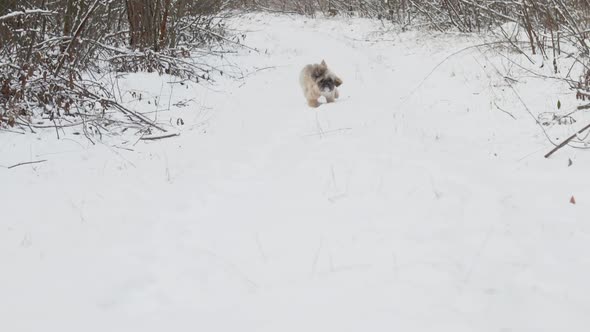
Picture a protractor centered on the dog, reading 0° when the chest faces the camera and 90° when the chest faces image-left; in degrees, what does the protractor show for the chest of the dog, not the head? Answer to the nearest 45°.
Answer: approximately 315°
